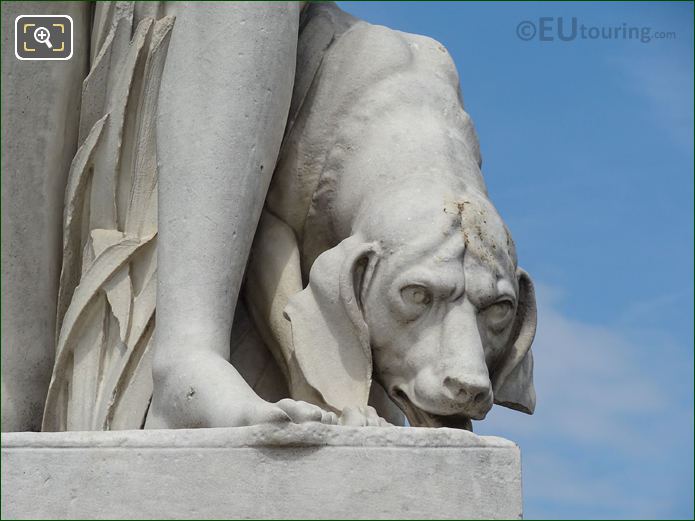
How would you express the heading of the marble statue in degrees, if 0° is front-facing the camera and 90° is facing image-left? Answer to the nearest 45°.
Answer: approximately 315°

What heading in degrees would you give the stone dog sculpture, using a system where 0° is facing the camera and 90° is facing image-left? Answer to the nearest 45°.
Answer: approximately 315°
